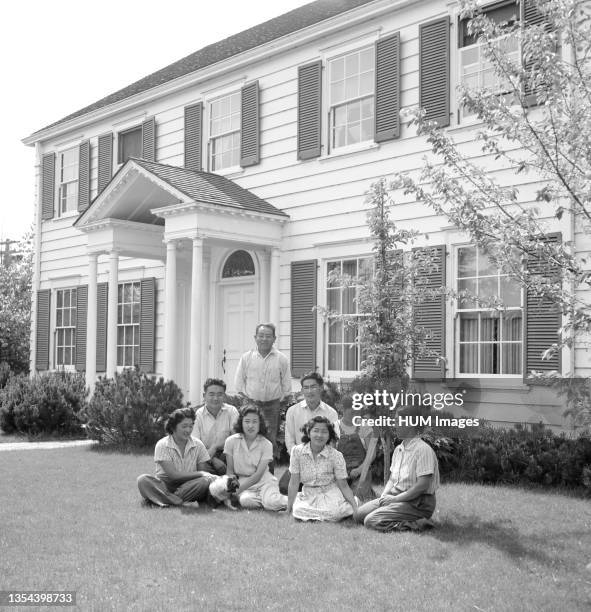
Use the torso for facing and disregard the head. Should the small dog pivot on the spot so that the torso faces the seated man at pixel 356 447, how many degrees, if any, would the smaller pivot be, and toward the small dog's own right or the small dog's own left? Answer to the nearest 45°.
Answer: approximately 90° to the small dog's own left

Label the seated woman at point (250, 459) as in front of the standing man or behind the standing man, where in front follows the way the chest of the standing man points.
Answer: in front

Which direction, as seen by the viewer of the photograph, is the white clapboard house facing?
facing the viewer and to the left of the viewer

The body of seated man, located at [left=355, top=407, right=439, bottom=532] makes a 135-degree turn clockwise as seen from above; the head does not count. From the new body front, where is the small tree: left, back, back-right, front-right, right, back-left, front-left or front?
front

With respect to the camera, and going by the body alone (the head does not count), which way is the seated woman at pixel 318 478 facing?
toward the camera

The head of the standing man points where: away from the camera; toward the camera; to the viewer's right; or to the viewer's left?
toward the camera

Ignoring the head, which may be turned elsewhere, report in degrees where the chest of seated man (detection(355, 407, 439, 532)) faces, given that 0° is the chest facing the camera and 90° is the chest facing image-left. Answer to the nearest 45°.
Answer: approximately 45°

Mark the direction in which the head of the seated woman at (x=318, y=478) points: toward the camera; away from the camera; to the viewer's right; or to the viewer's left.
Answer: toward the camera

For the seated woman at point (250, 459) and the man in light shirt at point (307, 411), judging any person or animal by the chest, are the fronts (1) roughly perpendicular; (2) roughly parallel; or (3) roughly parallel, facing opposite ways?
roughly parallel

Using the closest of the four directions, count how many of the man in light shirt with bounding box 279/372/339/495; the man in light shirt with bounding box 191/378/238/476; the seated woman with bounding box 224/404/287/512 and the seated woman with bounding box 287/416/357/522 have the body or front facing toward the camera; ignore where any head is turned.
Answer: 4

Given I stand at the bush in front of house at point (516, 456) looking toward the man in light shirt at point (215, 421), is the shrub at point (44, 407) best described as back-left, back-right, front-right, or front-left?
front-right

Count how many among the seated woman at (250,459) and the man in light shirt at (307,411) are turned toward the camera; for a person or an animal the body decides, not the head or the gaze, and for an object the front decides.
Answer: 2

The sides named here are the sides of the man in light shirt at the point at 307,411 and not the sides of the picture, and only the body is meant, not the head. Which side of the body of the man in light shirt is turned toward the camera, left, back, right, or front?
front

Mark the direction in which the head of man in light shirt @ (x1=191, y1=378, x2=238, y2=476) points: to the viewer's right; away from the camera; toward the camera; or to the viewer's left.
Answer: toward the camera

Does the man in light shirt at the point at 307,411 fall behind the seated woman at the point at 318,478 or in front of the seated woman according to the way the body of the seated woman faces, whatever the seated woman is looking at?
behind
